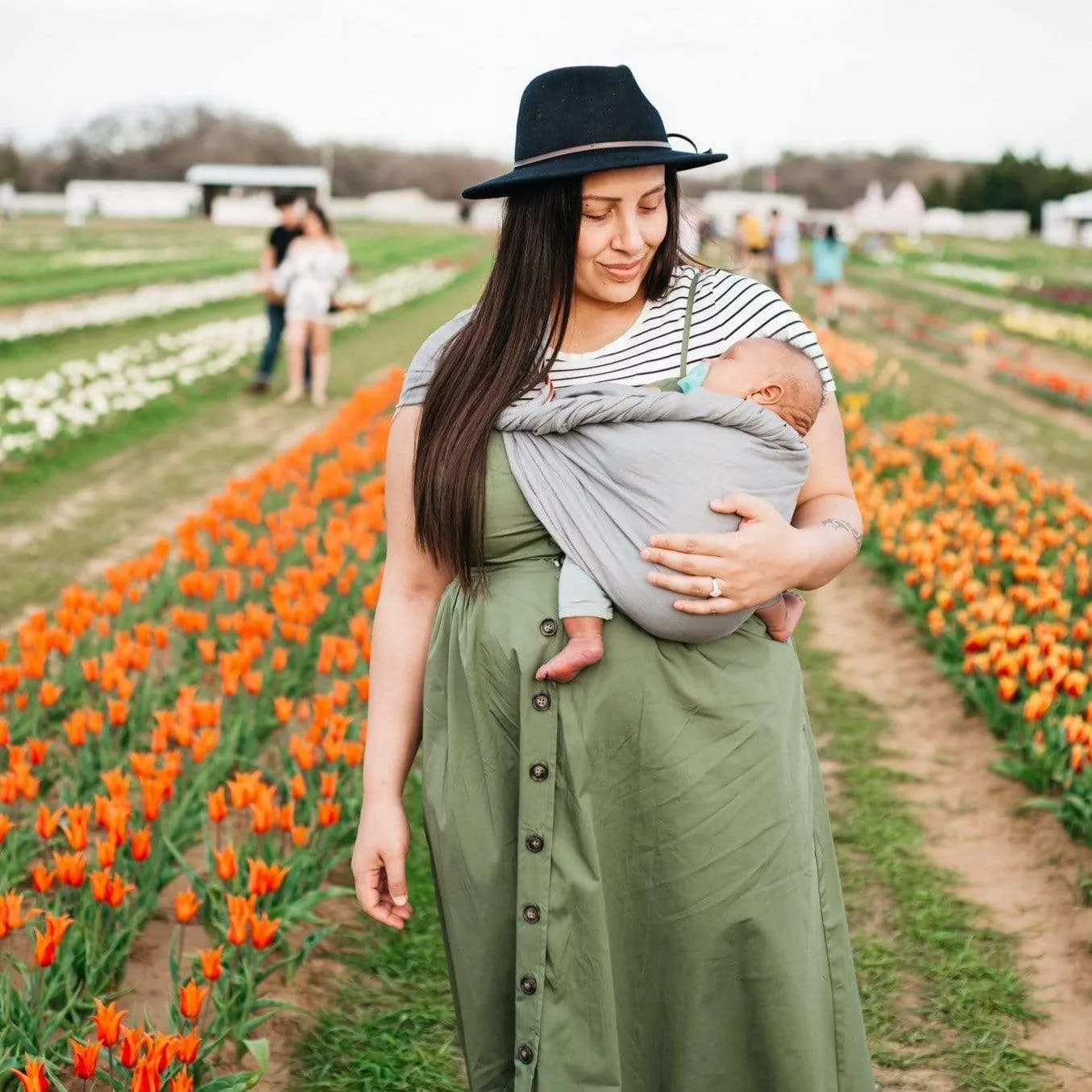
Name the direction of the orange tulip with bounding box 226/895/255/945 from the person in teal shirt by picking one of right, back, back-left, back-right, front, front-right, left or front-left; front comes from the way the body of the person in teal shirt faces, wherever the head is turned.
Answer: back

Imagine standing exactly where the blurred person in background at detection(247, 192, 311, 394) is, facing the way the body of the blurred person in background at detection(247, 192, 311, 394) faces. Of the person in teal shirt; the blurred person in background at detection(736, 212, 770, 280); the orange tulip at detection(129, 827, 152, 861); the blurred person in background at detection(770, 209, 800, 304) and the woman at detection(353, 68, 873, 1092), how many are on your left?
3

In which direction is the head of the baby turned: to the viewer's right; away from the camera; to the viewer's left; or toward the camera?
to the viewer's left

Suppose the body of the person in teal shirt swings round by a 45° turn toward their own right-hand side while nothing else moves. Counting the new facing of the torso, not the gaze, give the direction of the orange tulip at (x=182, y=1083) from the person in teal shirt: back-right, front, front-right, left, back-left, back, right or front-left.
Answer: back-right

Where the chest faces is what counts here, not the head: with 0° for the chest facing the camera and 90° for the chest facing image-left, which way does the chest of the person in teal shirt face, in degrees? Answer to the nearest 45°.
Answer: approximately 180°

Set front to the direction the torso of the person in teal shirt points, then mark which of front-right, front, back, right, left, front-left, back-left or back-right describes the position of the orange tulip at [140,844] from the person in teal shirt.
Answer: back

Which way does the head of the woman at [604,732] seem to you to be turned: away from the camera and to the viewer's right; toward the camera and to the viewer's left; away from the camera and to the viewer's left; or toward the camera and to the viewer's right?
toward the camera and to the viewer's right

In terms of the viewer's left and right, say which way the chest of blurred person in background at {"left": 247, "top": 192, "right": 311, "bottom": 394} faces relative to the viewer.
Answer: facing the viewer and to the right of the viewer

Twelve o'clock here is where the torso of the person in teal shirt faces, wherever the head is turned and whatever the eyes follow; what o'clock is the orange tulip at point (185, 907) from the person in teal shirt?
The orange tulip is roughly at 6 o'clock from the person in teal shirt.

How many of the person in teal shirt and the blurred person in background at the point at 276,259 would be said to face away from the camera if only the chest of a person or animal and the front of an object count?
1

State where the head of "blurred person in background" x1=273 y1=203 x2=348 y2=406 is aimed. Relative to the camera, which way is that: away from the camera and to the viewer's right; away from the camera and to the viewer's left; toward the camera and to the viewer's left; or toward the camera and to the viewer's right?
toward the camera and to the viewer's left

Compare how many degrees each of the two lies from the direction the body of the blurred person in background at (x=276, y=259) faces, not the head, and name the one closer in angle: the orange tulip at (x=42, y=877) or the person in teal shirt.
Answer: the orange tulip

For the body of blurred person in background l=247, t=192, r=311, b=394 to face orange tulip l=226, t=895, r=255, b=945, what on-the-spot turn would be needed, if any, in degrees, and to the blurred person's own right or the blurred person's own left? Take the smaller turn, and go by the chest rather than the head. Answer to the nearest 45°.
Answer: approximately 45° to the blurred person's own right

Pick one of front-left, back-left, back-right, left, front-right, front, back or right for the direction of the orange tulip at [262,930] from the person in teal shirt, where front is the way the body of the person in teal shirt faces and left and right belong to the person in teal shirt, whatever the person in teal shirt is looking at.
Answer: back

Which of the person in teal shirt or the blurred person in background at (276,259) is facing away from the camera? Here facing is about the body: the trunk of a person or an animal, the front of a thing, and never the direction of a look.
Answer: the person in teal shirt

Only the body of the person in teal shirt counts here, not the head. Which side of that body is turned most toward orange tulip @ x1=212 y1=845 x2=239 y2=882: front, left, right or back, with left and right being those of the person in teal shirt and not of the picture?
back

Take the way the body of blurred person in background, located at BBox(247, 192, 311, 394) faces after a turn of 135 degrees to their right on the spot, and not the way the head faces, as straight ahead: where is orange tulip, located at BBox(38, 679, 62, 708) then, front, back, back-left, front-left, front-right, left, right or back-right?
left

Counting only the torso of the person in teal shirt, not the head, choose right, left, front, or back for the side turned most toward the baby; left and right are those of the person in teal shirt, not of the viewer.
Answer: back

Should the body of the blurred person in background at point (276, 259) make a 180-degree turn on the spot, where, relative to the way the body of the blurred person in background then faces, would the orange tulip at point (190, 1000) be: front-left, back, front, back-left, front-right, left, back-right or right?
back-left
